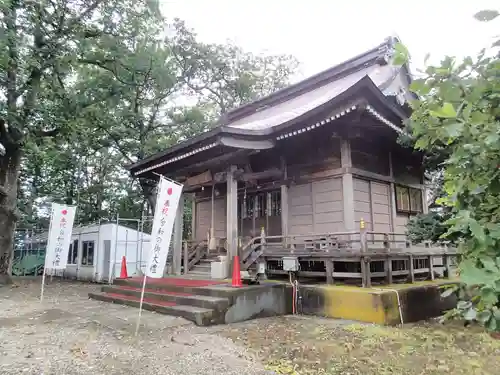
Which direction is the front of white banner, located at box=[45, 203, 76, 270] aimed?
toward the camera

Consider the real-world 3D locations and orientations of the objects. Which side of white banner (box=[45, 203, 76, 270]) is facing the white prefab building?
back

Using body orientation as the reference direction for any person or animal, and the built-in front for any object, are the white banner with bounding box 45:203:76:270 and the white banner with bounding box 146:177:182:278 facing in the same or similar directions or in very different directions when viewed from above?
same or similar directions

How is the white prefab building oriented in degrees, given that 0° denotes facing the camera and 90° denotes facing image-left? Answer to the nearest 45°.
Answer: approximately 45°

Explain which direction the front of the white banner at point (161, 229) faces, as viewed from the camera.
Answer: facing the viewer

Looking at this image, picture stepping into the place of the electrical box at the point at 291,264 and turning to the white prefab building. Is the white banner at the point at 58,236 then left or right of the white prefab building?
left

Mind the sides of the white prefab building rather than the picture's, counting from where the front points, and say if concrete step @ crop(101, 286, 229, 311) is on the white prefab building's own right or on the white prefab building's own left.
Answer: on the white prefab building's own left

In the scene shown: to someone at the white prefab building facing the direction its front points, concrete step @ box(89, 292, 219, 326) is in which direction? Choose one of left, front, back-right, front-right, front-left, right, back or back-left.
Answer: front-left

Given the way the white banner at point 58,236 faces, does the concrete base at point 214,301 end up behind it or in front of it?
in front

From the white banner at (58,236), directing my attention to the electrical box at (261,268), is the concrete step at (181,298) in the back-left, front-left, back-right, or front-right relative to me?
front-right

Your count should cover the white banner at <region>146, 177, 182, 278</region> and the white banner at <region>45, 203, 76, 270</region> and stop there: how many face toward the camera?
2
